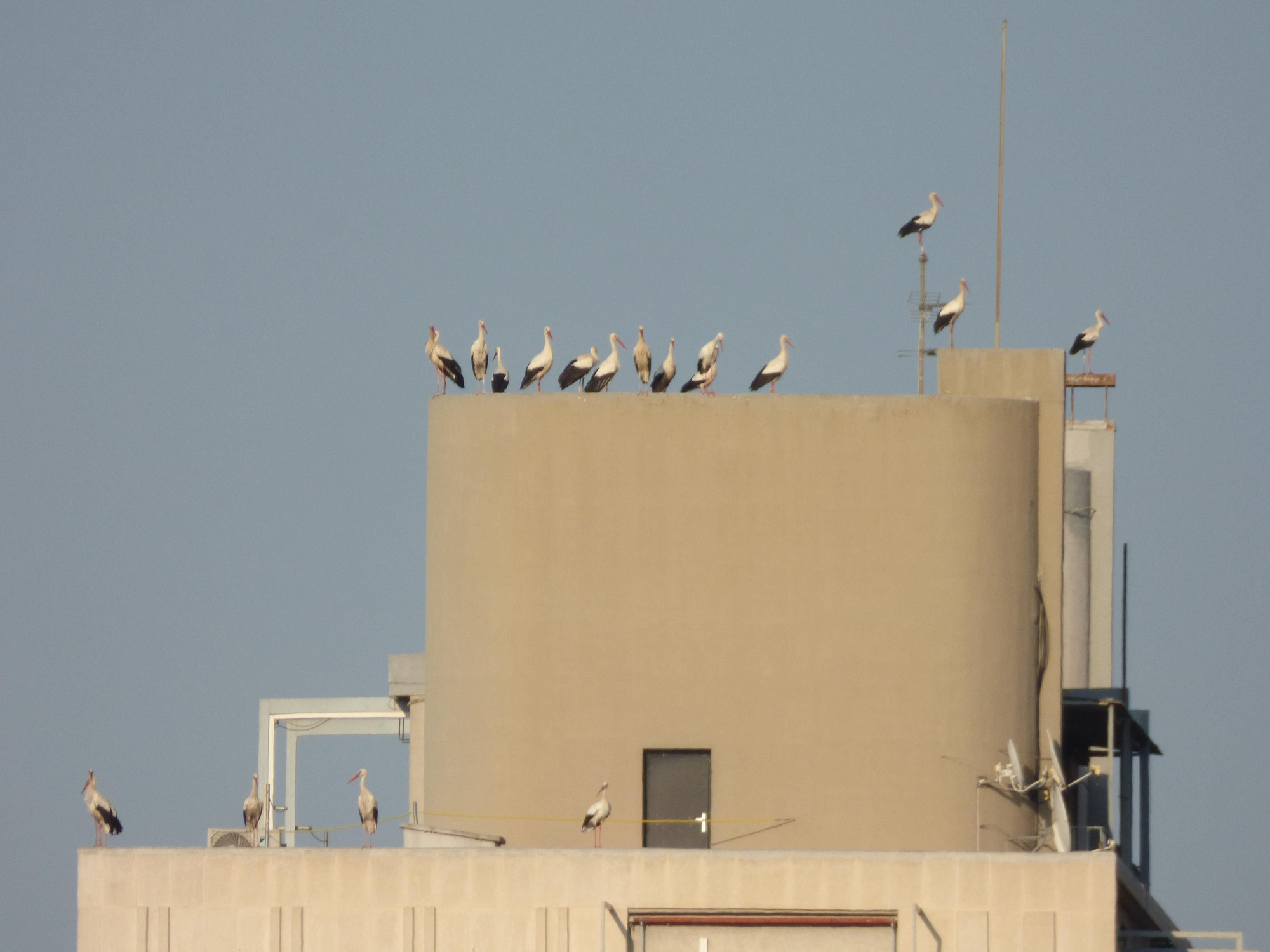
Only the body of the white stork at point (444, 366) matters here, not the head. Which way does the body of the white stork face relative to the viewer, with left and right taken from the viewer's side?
facing to the left of the viewer

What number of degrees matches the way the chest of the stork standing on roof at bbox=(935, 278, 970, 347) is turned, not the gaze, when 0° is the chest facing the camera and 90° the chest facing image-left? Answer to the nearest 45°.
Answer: approximately 270°

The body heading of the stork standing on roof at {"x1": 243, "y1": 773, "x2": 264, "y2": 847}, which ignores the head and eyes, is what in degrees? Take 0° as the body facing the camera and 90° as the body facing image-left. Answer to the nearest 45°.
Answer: approximately 0°

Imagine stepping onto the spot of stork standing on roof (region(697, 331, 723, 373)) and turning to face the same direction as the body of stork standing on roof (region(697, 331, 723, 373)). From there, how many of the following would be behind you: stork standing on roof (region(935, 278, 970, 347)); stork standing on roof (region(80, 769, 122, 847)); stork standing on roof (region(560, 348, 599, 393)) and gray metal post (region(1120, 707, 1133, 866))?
2

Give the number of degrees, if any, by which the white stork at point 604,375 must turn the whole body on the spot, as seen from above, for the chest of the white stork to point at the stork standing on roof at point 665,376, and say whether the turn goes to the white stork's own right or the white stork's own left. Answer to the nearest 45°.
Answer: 0° — it already faces it

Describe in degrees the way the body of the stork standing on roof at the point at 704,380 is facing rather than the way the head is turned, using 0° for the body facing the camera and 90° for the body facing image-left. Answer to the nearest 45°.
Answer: approximately 270°

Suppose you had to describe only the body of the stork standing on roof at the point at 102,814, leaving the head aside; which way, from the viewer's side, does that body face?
to the viewer's left

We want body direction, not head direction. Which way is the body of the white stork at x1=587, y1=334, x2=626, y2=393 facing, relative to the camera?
to the viewer's right

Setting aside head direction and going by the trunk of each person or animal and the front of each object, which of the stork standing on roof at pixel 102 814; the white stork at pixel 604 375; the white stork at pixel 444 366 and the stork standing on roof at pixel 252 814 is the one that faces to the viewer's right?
the white stork at pixel 604 375

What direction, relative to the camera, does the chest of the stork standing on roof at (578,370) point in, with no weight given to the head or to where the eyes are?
to the viewer's right

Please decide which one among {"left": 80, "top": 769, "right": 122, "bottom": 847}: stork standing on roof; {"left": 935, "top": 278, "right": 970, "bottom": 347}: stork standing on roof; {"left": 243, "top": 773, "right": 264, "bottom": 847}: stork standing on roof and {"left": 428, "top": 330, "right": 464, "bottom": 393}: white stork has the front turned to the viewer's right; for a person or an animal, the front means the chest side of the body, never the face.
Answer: {"left": 935, "top": 278, "right": 970, "bottom": 347}: stork standing on roof
